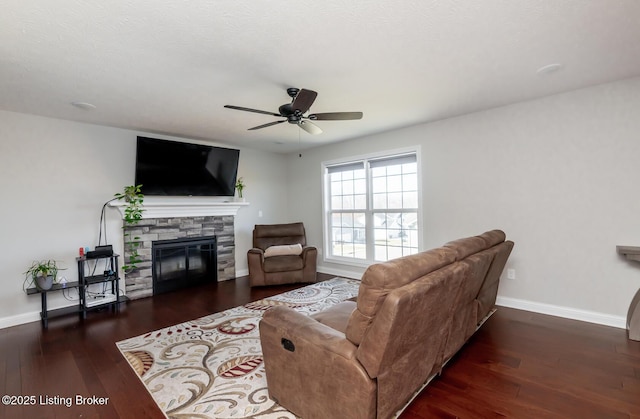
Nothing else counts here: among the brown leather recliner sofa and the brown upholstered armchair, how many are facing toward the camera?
1

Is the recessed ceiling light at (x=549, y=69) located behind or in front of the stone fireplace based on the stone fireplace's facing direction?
in front

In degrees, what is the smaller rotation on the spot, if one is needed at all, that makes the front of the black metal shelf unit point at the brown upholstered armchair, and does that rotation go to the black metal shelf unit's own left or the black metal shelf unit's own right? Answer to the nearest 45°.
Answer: approximately 45° to the black metal shelf unit's own left

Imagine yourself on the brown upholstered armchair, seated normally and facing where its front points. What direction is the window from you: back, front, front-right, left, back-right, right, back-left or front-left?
left

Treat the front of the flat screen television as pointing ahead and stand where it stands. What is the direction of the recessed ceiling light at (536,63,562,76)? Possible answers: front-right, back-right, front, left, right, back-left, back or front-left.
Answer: front

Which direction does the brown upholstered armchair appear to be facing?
toward the camera

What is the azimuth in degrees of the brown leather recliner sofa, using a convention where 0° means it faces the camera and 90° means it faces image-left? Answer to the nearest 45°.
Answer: approximately 135°

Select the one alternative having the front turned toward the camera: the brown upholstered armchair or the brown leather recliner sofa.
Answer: the brown upholstered armchair

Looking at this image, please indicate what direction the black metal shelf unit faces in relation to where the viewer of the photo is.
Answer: facing the viewer and to the right of the viewer
